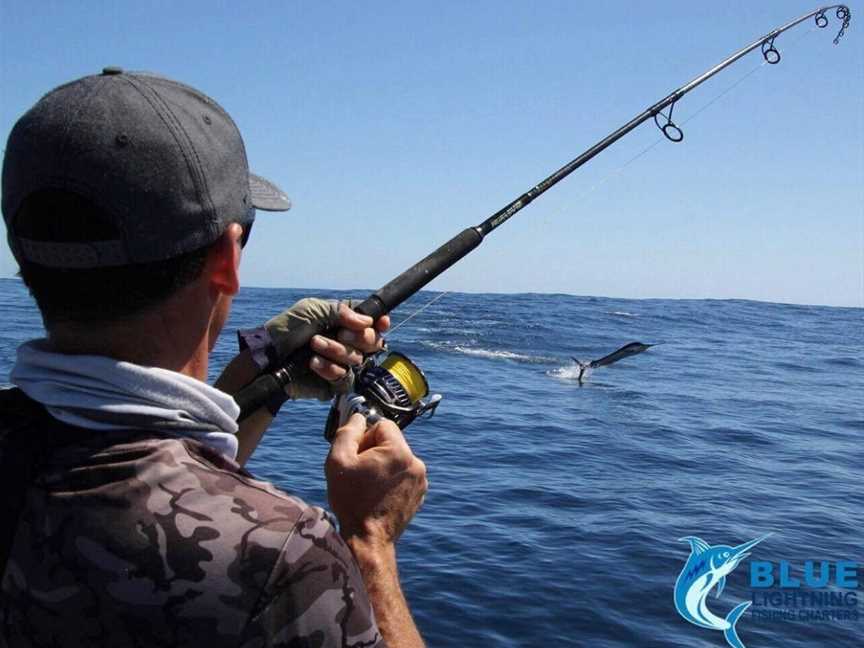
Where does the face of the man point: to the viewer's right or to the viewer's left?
to the viewer's right

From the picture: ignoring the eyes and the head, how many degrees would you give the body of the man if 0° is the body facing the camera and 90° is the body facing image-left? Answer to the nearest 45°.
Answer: approximately 225°
